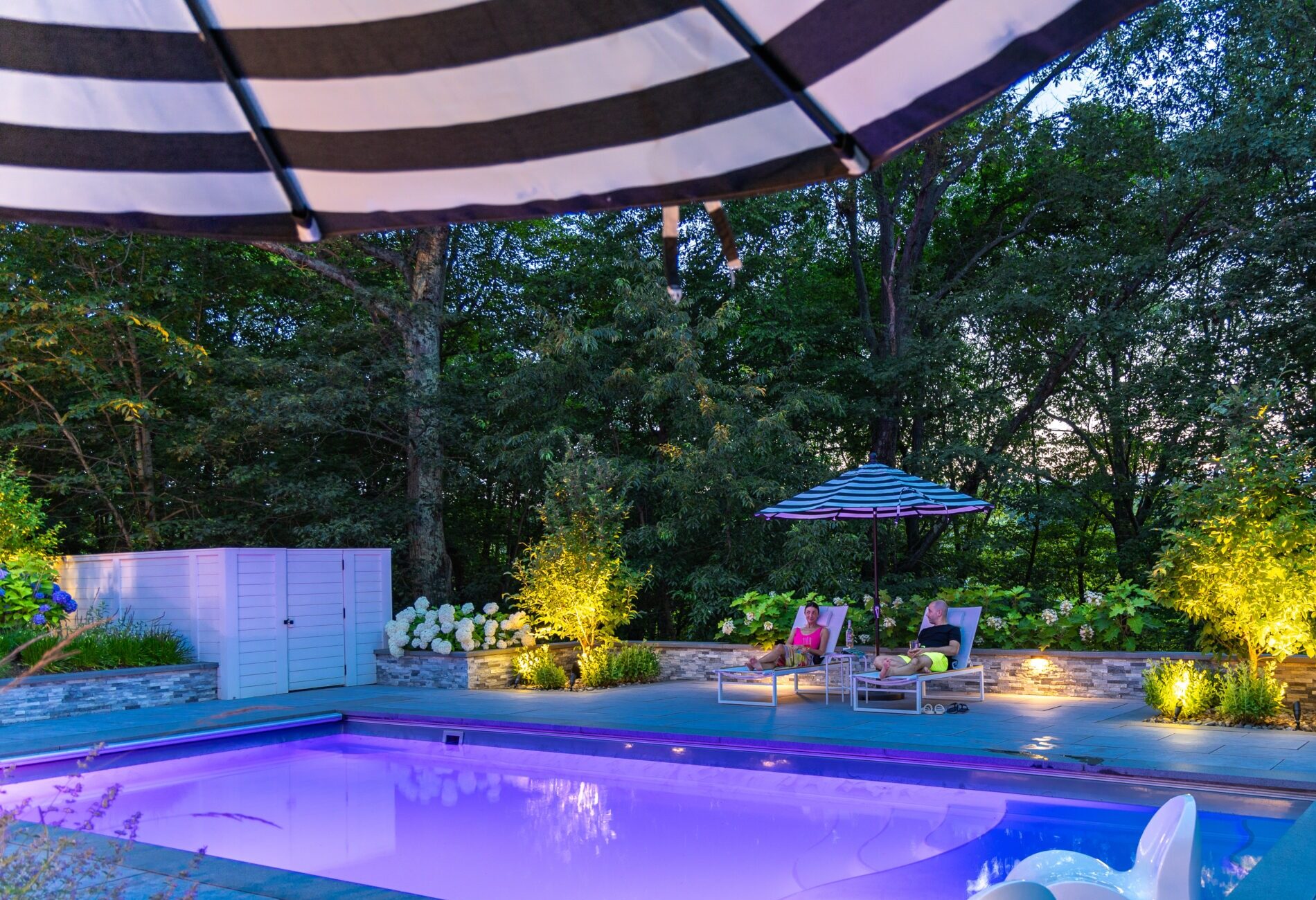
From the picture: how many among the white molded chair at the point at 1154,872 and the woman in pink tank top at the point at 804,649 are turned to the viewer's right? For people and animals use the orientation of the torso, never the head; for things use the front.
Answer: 0

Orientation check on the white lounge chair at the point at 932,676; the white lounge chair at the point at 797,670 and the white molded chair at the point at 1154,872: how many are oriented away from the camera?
0

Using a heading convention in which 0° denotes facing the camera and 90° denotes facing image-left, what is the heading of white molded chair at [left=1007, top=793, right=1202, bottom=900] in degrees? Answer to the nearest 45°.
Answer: approximately 90°

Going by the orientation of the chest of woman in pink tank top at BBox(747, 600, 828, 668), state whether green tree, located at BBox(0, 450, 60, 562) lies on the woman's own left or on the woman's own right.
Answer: on the woman's own right

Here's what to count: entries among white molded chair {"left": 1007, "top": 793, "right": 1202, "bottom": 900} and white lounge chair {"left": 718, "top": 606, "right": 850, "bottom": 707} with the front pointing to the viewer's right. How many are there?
0

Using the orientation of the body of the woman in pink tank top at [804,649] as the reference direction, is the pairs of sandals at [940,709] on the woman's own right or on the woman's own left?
on the woman's own left

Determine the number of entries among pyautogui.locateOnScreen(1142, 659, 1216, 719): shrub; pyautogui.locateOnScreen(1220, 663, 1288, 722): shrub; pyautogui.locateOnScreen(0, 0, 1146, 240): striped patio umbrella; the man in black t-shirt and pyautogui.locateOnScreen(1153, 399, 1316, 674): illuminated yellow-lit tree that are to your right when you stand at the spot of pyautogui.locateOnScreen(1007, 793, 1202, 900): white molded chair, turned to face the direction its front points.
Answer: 4

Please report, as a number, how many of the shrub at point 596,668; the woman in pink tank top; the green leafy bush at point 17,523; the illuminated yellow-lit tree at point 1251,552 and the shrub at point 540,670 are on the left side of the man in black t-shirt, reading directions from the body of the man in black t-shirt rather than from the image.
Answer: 1

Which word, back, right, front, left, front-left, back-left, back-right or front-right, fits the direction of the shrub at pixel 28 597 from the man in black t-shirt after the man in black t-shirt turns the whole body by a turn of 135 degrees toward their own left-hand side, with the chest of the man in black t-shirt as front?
back

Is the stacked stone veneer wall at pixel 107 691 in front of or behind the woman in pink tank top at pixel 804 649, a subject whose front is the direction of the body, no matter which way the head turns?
in front

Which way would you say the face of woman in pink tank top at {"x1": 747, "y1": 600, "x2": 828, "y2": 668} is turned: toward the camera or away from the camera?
toward the camera

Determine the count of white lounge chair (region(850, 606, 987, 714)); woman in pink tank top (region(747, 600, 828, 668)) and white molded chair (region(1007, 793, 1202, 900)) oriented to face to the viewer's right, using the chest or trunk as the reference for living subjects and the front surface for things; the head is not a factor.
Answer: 0

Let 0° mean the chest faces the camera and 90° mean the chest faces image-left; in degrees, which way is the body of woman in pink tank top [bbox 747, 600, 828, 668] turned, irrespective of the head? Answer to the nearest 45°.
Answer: approximately 45°
